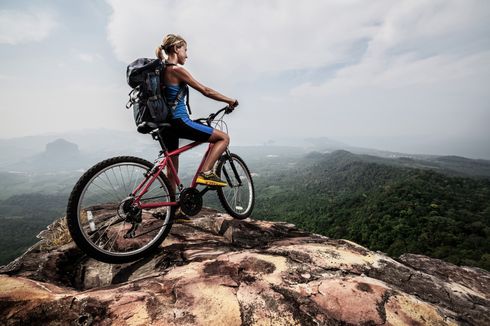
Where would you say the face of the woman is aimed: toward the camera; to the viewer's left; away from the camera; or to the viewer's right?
to the viewer's right

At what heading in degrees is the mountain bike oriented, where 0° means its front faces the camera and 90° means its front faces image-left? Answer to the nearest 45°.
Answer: approximately 225°
